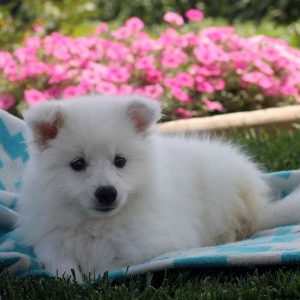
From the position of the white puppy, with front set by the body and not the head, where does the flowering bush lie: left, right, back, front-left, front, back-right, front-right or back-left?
back-right

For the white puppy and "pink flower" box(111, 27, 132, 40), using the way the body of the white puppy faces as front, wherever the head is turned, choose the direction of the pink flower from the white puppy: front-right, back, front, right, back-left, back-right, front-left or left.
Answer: back-right

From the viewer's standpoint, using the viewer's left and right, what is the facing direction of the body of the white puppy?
facing the viewer and to the left of the viewer
